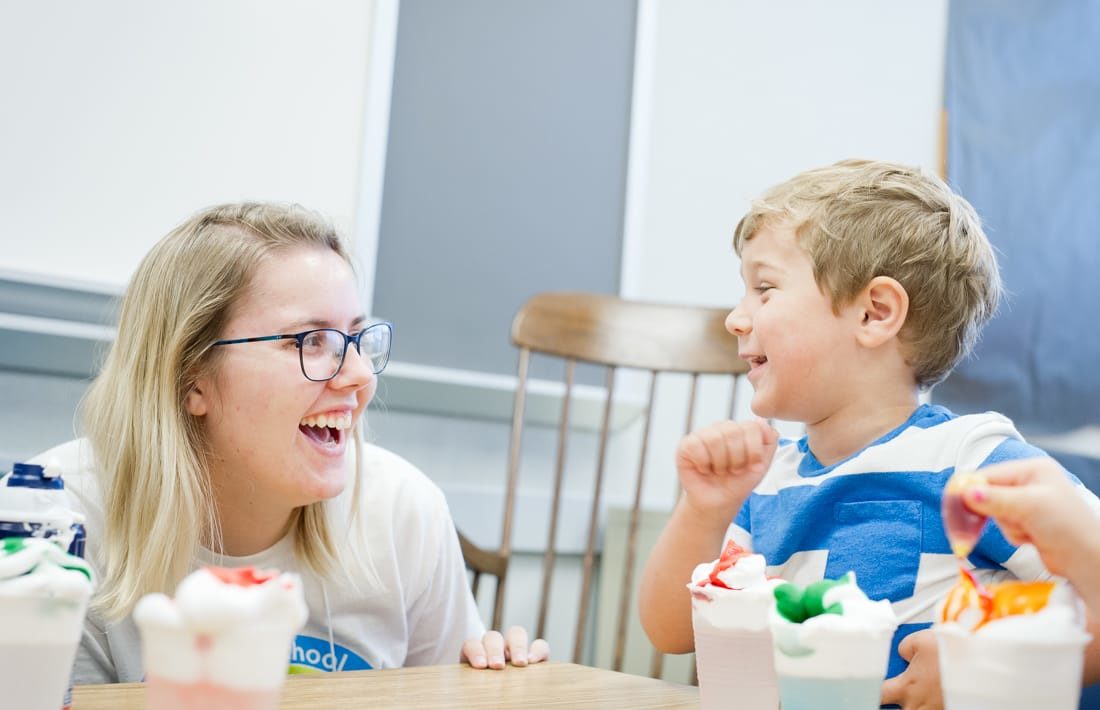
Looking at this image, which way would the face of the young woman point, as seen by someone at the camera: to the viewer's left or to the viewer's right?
to the viewer's right

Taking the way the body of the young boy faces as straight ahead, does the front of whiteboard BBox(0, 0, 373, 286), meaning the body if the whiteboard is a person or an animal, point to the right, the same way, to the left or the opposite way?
to the left

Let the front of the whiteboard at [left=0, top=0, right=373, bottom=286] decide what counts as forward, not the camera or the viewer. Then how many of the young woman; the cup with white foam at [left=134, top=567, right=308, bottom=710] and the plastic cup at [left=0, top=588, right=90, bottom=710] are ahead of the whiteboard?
3

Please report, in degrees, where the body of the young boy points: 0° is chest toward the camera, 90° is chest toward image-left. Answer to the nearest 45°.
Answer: approximately 45°

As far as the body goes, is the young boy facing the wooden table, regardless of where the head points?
yes

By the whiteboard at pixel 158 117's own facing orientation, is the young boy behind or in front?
in front

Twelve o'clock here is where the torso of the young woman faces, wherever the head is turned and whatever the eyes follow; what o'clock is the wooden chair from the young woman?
The wooden chair is roughly at 9 o'clock from the young woman.

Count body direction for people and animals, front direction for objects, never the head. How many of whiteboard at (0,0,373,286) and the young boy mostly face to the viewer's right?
0

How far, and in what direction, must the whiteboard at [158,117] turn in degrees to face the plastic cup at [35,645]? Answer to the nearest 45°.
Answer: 0° — it already faces it

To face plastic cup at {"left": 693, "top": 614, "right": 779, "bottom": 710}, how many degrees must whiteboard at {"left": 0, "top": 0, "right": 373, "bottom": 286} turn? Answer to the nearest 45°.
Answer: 0° — it already faces it

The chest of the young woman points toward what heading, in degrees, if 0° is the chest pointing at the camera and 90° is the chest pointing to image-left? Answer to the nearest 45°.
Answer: approximately 315°

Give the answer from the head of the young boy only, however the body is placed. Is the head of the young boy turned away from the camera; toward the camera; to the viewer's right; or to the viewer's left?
to the viewer's left

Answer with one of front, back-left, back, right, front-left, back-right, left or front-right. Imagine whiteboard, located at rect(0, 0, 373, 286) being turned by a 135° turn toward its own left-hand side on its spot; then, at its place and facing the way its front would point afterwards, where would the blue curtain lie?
front-right

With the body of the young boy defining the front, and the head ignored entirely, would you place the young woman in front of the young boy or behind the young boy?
in front
